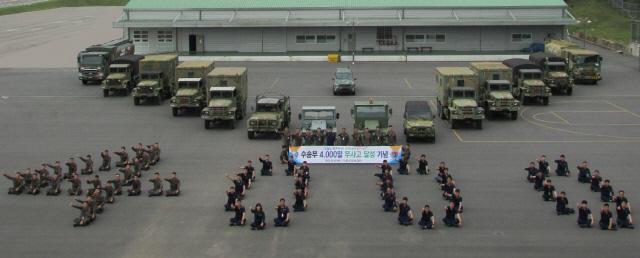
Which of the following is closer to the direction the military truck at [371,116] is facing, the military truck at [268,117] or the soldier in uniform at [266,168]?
the soldier in uniform

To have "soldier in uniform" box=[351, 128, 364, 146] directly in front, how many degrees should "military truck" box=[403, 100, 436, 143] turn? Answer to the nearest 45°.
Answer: approximately 45° to its right

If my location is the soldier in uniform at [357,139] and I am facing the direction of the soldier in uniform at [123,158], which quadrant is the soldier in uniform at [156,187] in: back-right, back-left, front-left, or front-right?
front-left

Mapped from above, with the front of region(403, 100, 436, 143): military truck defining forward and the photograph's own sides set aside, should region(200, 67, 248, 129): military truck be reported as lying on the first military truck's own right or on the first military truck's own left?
on the first military truck's own right

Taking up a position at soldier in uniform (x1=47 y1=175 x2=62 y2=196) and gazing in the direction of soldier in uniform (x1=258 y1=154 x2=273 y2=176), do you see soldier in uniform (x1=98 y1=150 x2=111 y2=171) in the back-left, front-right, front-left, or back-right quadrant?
front-left

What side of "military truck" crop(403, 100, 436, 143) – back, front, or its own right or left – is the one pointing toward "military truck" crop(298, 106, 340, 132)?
right

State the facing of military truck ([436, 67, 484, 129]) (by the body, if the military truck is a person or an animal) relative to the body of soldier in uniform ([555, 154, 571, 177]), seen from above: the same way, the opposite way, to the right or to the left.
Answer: the same way

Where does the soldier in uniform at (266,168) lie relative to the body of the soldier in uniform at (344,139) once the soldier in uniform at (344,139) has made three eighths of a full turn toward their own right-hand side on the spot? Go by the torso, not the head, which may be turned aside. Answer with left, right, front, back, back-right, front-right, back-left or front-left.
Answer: left

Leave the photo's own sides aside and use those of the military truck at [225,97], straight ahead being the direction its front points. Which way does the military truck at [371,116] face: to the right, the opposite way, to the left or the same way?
the same way

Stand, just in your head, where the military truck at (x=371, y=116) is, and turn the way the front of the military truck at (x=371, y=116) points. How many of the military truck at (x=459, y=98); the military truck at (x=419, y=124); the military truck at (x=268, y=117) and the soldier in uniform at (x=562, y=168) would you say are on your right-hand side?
1

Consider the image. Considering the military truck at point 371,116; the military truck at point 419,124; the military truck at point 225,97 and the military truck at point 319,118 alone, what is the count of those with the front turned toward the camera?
4

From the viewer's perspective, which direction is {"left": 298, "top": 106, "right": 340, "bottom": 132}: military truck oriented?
toward the camera

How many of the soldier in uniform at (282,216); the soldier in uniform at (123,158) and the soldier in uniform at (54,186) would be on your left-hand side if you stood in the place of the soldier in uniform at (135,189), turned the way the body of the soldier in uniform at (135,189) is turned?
1

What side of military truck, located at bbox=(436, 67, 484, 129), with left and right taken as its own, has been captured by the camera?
front

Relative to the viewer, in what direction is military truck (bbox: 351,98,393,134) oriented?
toward the camera
